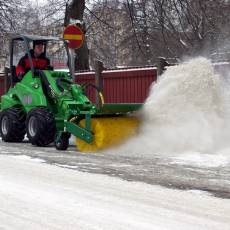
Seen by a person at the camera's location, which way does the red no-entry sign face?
facing the viewer

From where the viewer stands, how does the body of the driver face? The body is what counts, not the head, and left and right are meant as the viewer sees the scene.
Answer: facing the viewer and to the right of the viewer

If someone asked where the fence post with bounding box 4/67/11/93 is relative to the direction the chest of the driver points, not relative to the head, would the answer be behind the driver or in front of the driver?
behind

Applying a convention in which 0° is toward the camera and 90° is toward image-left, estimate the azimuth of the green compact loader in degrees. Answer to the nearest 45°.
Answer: approximately 315°

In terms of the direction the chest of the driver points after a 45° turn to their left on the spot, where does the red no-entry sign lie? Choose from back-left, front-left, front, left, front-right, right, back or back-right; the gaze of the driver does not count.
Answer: front-left
